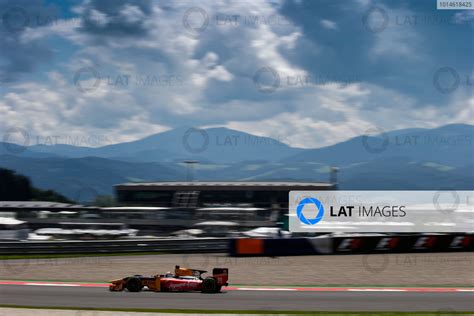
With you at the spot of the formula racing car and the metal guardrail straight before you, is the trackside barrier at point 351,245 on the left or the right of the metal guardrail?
right

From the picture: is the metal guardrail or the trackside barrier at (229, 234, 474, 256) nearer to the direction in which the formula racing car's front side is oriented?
the metal guardrail

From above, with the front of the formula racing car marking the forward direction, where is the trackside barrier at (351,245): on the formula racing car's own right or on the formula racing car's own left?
on the formula racing car's own right

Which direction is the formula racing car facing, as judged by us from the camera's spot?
facing to the left of the viewer

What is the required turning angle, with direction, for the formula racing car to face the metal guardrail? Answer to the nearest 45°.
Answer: approximately 90° to its right
